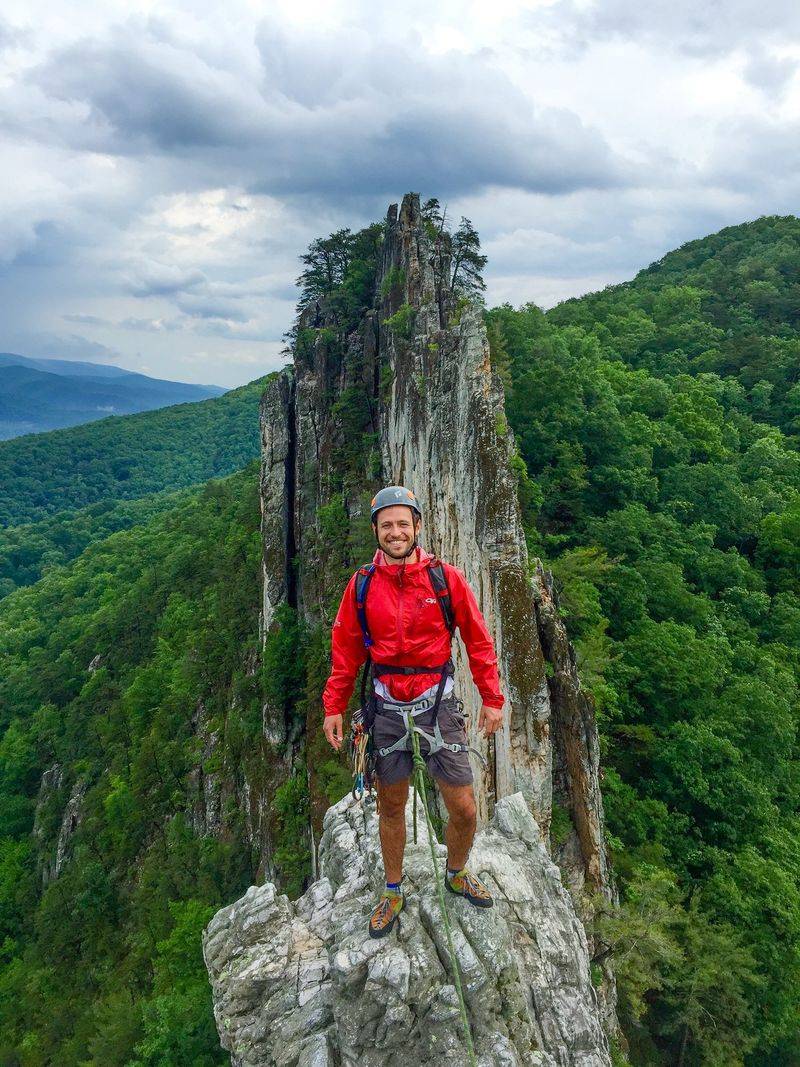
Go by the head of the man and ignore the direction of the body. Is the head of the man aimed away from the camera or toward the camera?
toward the camera

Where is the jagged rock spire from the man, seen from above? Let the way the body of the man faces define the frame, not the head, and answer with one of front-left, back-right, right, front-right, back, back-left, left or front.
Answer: back

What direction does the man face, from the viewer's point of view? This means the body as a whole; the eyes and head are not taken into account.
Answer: toward the camera
